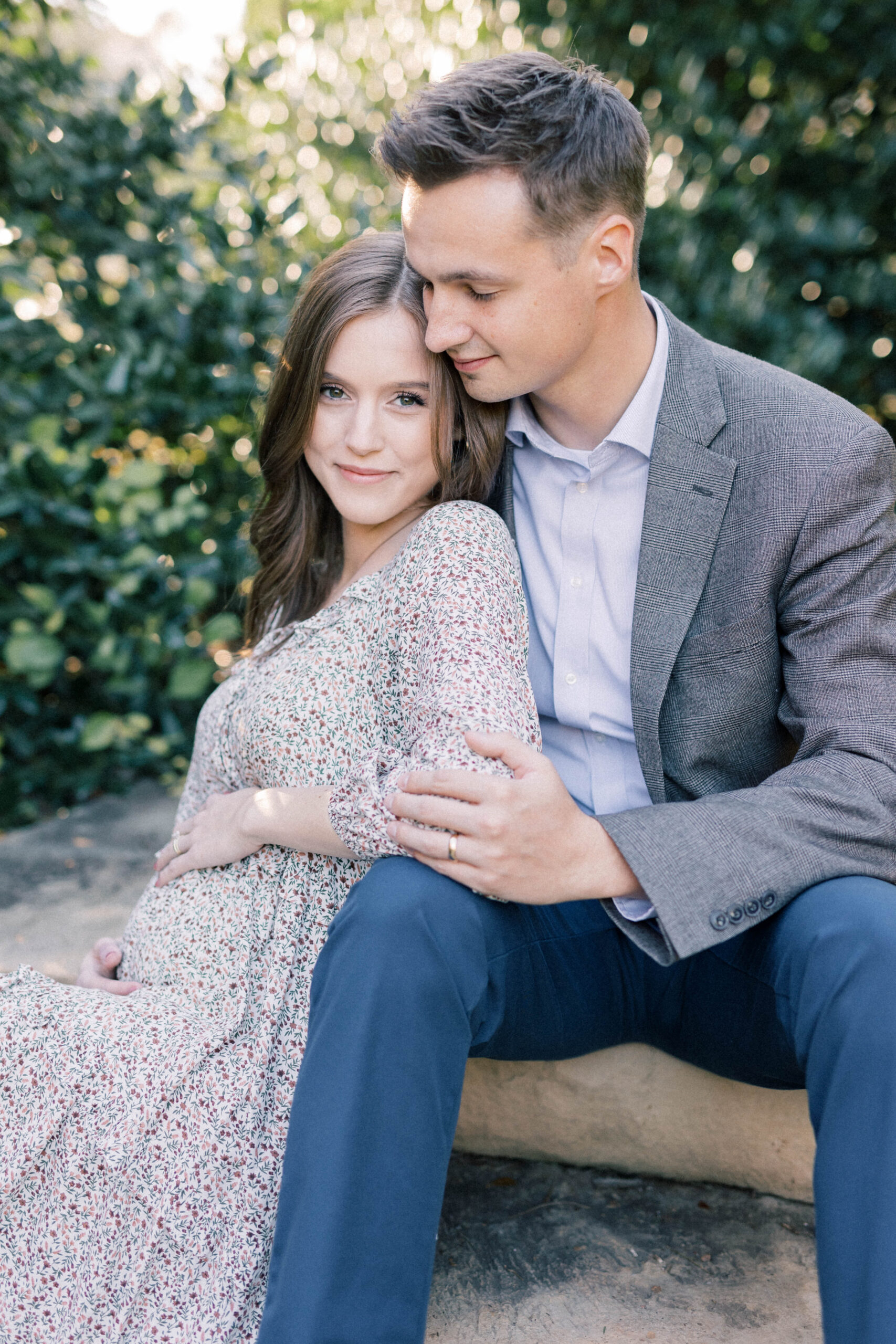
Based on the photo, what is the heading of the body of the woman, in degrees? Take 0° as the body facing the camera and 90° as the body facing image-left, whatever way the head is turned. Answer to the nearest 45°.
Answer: approximately 45°

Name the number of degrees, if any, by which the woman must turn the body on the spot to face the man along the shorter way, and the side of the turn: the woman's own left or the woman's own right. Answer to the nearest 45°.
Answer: approximately 135° to the woman's own left

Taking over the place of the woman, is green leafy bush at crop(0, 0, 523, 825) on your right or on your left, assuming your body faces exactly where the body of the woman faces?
on your right
